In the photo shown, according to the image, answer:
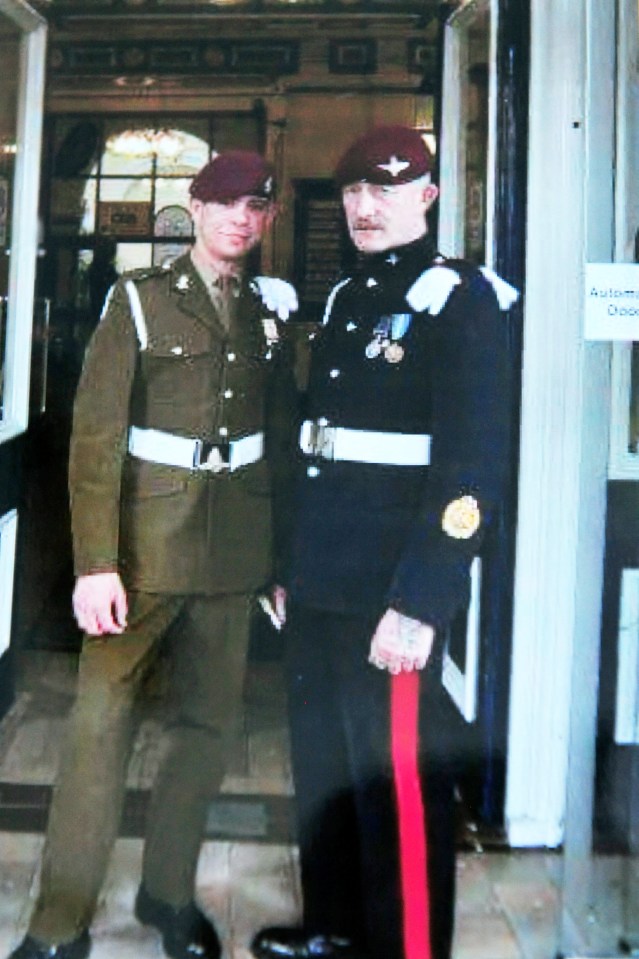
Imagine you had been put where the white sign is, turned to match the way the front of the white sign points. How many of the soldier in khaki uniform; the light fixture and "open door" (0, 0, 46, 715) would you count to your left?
0

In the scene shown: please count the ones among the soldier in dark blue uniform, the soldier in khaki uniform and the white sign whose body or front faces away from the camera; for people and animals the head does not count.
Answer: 0

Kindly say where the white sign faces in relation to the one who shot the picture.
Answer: facing the viewer

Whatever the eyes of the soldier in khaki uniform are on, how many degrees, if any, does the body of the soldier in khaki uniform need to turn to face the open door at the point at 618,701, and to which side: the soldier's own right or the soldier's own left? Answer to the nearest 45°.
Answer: approximately 45° to the soldier's own left

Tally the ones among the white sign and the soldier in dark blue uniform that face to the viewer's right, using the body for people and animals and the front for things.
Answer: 0

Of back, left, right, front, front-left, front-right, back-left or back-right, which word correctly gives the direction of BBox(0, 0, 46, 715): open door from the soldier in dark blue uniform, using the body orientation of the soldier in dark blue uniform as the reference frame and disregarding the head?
front-right

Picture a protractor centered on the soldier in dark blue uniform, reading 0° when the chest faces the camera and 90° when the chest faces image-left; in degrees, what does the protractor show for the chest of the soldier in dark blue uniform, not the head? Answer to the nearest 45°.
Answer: approximately 45°

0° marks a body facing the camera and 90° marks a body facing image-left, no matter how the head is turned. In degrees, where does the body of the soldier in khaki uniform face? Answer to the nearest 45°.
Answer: approximately 315°

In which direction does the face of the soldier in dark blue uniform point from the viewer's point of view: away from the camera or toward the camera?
toward the camera
